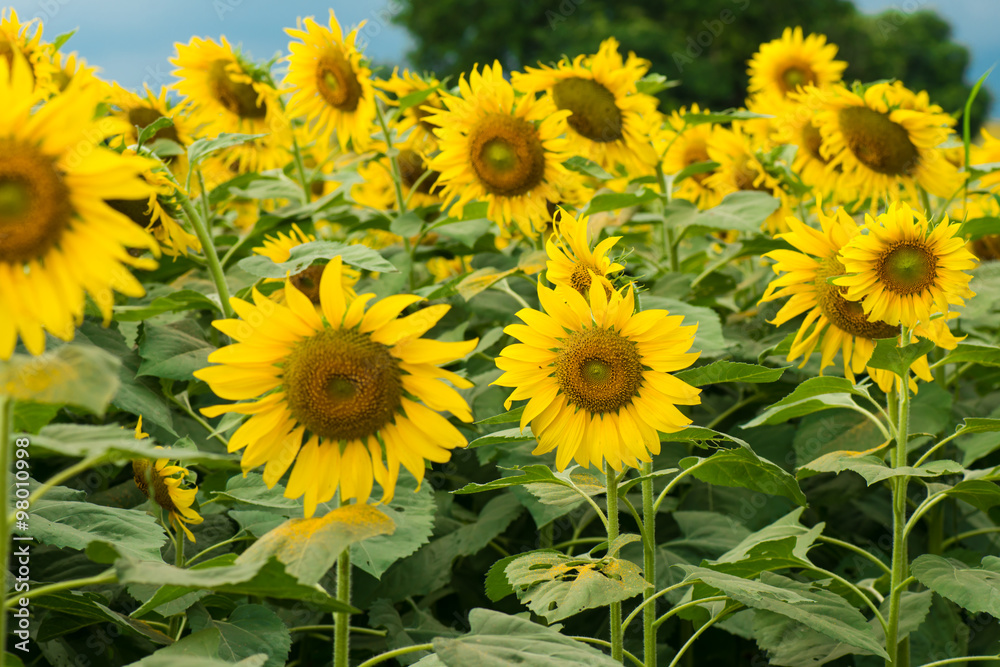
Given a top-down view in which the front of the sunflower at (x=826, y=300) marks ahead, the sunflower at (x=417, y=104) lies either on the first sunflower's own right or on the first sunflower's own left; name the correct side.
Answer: on the first sunflower's own right

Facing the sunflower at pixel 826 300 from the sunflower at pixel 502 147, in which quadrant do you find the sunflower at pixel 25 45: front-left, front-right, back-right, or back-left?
back-right

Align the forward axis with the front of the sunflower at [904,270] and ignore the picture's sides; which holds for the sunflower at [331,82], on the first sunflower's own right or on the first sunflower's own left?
on the first sunflower's own right

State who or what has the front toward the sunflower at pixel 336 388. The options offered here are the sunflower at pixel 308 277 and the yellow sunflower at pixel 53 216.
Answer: the sunflower at pixel 308 277

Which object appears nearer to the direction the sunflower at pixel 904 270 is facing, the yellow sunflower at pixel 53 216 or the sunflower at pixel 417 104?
the yellow sunflower
